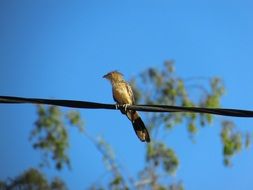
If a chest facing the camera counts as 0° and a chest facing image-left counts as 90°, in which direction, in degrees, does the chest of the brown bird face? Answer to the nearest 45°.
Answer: approximately 45°
